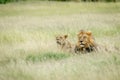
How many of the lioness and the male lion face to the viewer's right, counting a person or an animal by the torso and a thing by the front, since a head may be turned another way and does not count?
0

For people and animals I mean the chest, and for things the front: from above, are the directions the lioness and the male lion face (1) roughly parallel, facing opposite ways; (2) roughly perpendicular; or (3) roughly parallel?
roughly parallel

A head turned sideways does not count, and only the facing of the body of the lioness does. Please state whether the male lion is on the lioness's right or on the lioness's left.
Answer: on the lioness's left

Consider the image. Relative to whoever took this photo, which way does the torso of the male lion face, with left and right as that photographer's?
facing the viewer and to the left of the viewer

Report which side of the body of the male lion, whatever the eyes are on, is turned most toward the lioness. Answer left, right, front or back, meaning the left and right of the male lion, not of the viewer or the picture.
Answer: right

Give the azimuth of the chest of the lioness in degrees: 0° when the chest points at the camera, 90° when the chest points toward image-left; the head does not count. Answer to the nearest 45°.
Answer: approximately 45°
